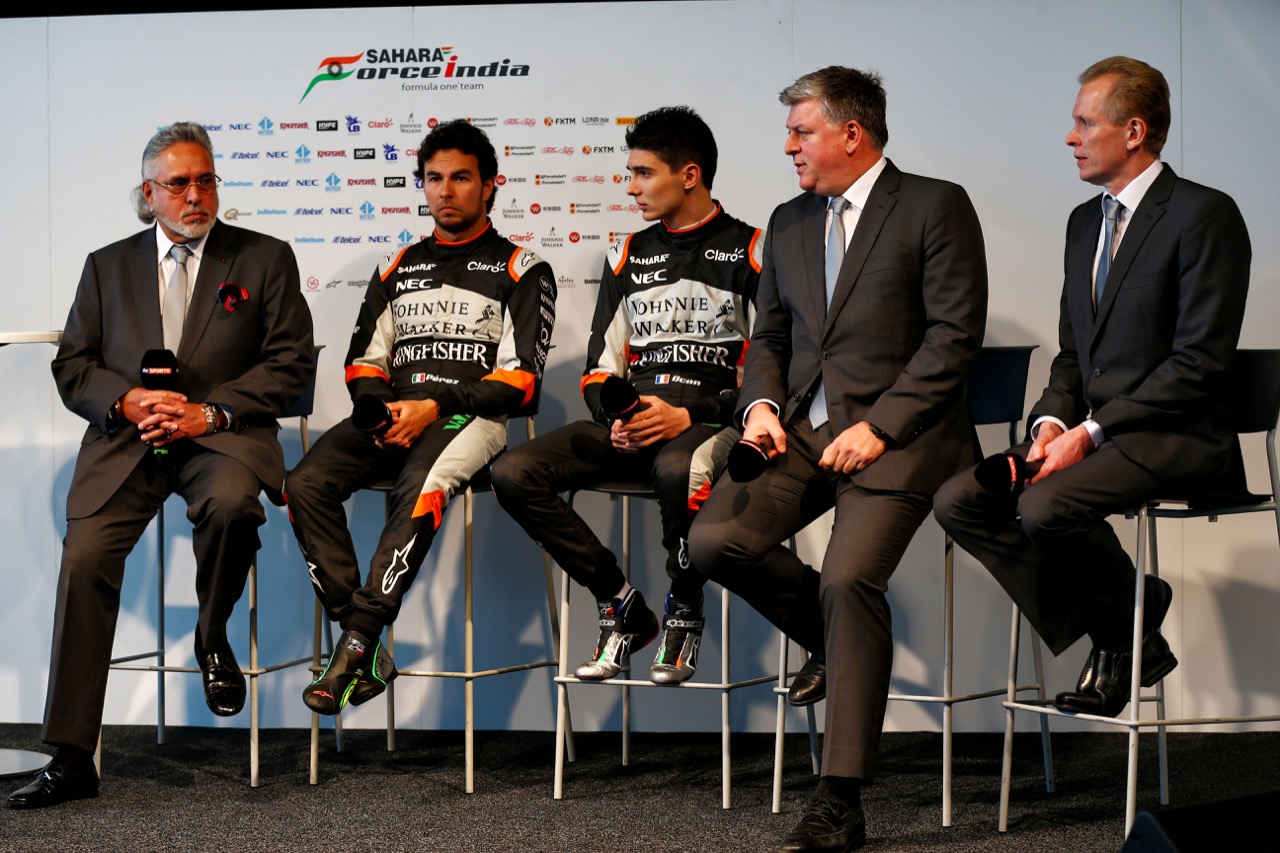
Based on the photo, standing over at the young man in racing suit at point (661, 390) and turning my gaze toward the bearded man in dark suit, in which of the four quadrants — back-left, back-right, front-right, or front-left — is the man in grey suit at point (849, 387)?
back-left

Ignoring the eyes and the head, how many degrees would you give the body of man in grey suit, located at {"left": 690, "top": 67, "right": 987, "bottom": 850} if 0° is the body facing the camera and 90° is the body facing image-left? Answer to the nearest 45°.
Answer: approximately 45°

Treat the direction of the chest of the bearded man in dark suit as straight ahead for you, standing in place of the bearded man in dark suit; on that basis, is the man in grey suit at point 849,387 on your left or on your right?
on your left

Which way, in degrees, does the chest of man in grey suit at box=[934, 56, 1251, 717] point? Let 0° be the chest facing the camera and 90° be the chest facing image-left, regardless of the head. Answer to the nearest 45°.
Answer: approximately 45°

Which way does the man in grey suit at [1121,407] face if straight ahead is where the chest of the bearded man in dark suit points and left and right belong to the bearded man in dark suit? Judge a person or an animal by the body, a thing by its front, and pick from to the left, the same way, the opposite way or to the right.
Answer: to the right

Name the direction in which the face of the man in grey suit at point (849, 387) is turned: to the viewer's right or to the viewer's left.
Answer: to the viewer's left

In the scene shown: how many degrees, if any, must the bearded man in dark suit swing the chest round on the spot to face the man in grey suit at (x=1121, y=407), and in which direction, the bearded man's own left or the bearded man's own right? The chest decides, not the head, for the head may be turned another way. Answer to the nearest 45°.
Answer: approximately 45° to the bearded man's own left

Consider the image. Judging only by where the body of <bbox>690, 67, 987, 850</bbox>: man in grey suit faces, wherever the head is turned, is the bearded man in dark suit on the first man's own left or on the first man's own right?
on the first man's own right

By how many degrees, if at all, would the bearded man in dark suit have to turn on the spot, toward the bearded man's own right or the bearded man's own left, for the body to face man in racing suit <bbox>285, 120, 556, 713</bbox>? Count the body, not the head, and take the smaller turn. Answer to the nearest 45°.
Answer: approximately 90° to the bearded man's own left

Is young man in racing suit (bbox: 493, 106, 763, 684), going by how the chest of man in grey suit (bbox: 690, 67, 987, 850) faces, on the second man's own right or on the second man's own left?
on the second man's own right

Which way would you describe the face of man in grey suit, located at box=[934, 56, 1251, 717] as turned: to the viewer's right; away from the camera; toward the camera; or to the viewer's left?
to the viewer's left
